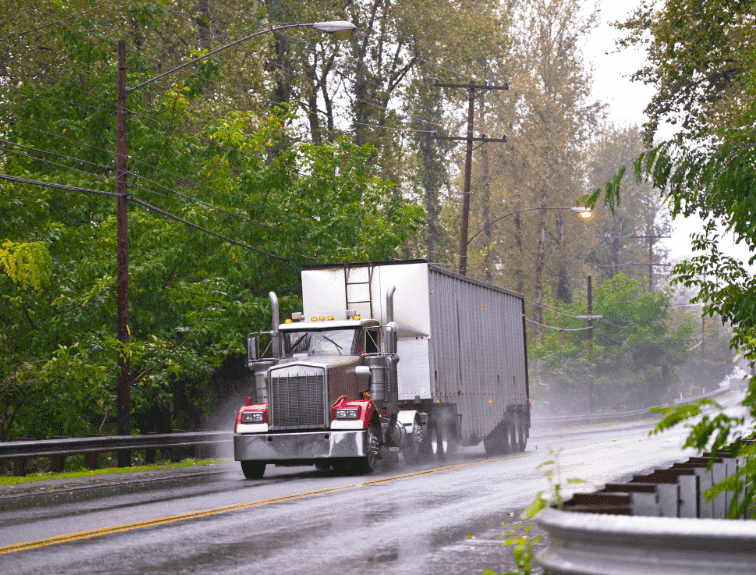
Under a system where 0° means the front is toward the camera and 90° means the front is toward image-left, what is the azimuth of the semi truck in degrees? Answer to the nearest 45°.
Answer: approximately 45°

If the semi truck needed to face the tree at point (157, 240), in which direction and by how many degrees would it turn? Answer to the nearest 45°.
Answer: approximately 90° to its right

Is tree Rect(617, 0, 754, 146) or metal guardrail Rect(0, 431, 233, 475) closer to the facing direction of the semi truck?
the metal guardrail

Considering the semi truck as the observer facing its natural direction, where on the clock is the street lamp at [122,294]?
The street lamp is roughly at 2 o'clock from the semi truck.

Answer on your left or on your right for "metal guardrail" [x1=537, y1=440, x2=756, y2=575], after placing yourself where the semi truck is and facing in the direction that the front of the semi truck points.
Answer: on your left

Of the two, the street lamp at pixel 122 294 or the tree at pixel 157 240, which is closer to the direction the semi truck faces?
the street lamp
